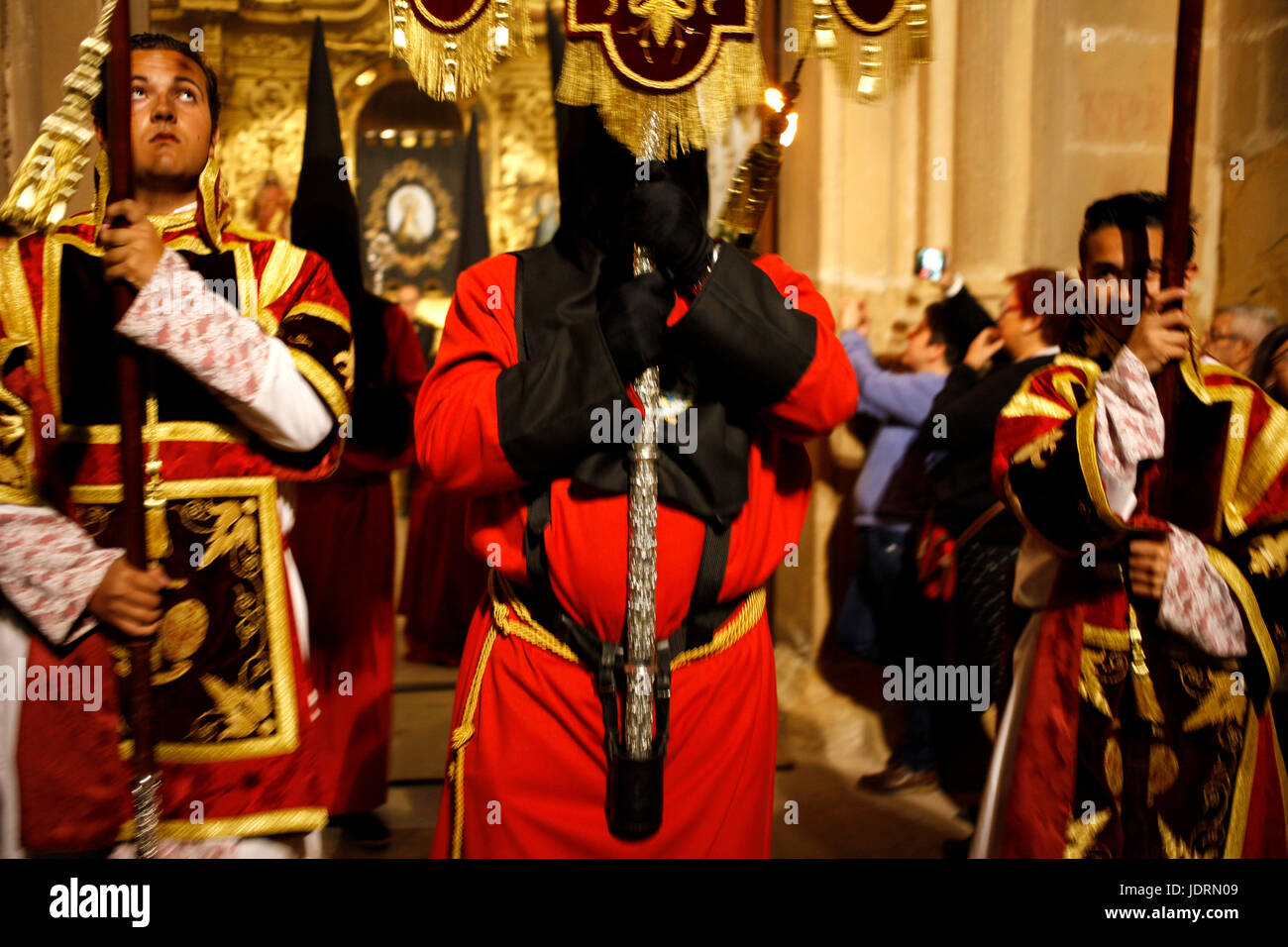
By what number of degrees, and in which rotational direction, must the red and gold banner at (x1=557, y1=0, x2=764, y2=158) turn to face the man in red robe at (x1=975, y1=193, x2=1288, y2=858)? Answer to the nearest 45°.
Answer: approximately 90° to its left

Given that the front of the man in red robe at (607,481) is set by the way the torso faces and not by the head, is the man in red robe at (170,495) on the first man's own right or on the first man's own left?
on the first man's own right

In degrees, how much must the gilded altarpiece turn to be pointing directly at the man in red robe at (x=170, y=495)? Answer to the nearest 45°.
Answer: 0° — it already faces them

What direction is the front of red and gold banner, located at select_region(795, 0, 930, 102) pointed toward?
toward the camera

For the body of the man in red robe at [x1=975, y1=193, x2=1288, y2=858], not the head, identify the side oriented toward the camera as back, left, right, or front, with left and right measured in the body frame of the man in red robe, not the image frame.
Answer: front

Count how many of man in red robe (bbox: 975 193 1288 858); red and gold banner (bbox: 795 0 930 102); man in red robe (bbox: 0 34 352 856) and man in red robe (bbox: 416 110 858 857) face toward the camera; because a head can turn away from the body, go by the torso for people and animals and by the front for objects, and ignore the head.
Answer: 4

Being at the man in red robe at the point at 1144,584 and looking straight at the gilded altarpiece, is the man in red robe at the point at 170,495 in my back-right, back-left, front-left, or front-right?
front-left

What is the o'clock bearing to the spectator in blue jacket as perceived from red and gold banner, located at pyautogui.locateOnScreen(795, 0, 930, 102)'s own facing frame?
The spectator in blue jacket is roughly at 6 o'clock from the red and gold banner.

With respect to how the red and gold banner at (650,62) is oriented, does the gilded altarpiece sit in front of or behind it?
behind

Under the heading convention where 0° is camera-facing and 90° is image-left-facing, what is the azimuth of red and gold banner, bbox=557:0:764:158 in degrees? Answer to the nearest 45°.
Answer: approximately 0°

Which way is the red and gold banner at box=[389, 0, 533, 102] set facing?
toward the camera

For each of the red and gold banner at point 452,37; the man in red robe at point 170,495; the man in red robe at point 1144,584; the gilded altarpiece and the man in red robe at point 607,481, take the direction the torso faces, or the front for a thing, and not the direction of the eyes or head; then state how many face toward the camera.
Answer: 5
